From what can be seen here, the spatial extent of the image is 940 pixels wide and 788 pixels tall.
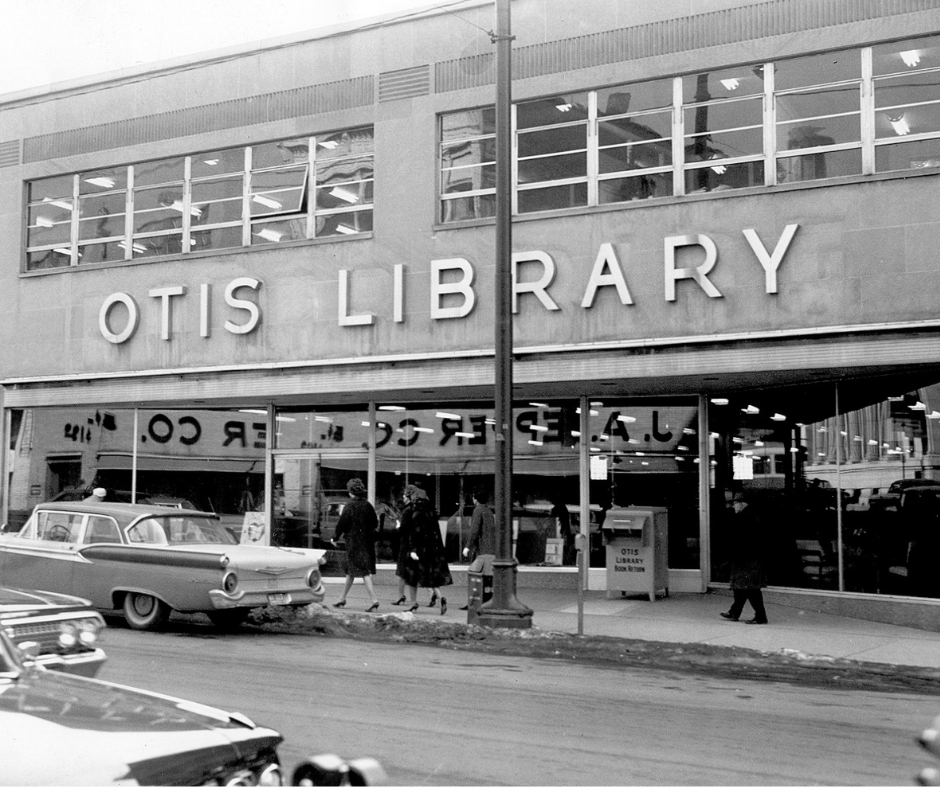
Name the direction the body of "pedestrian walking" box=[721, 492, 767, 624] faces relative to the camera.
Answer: to the viewer's left

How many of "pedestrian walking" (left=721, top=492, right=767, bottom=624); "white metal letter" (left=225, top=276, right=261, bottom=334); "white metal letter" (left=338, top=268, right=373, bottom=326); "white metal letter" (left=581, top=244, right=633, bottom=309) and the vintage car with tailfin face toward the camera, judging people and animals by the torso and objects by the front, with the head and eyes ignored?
3

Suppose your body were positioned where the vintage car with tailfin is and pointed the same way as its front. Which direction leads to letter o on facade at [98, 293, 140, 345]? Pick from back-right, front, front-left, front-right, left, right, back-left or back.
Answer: front-right

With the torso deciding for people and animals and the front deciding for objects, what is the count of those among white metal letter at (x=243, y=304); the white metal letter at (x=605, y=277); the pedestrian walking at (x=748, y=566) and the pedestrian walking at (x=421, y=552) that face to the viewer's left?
2

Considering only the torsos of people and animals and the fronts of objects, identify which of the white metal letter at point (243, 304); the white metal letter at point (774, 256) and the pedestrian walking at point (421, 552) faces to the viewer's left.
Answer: the pedestrian walking

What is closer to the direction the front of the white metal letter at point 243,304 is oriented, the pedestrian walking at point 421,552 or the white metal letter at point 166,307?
the pedestrian walking

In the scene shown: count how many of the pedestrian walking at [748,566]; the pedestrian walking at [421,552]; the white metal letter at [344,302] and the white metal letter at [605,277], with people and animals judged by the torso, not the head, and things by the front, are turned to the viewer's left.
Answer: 2

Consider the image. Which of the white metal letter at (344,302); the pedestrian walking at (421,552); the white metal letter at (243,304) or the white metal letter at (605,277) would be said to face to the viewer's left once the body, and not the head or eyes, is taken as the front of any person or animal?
the pedestrian walking

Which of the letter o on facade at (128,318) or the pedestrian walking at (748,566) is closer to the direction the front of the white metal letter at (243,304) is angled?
the pedestrian walking

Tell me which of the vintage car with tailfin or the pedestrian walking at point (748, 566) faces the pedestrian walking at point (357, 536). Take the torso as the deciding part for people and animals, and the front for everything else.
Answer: the pedestrian walking at point (748, 566)

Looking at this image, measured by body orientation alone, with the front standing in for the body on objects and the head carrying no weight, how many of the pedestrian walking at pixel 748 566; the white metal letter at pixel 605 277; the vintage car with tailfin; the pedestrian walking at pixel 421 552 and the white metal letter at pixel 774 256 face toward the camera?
2

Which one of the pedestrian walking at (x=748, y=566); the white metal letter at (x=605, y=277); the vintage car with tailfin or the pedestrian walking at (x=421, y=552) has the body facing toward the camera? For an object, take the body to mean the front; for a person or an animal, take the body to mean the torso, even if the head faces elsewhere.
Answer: the white metal letter

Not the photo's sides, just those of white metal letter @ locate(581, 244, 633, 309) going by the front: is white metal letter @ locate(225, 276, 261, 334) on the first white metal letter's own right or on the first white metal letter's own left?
on the first white metal letter's own right

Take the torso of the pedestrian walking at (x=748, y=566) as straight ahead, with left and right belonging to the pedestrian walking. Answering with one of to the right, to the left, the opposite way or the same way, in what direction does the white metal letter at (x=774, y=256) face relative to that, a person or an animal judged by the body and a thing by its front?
to the left

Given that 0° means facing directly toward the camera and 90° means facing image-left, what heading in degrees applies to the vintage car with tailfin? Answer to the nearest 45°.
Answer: approximately 135°

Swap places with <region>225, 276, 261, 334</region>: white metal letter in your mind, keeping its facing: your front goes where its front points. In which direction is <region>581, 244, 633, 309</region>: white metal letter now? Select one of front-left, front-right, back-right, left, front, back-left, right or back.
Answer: front-left

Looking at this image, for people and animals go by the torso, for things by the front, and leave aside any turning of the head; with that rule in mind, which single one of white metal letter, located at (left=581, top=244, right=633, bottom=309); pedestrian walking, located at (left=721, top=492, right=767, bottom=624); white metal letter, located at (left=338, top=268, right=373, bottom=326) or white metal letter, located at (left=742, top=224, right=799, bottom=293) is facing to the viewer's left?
the pedestrian walking

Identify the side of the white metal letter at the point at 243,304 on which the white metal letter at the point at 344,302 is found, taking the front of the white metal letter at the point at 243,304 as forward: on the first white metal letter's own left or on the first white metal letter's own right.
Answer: on the first white metal letter's own left
